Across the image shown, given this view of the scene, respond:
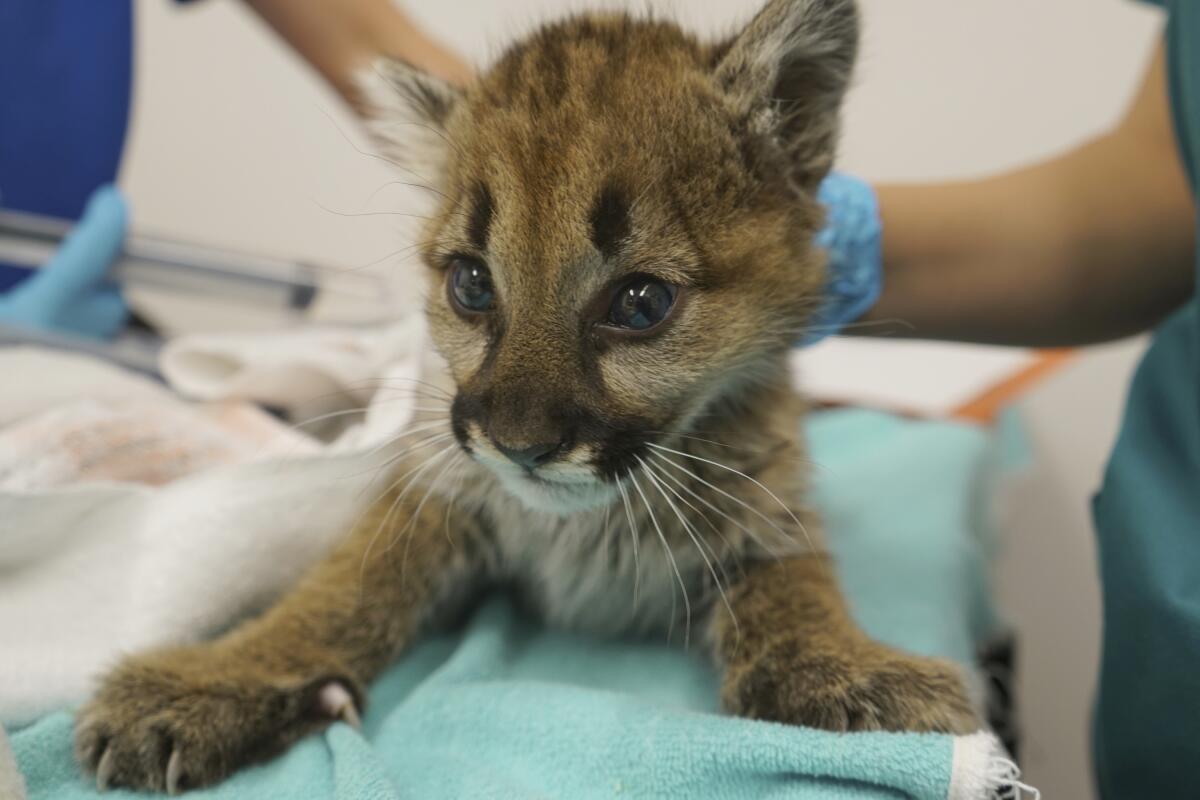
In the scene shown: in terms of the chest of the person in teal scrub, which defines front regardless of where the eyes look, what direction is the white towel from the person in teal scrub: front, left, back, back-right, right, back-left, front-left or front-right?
front-left

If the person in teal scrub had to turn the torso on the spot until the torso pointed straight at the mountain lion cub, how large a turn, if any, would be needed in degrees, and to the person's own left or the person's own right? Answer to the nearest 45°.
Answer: approximately 45° to the person's own left

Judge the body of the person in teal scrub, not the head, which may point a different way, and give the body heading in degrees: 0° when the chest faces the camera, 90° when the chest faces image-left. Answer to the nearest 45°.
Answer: approximately 90°

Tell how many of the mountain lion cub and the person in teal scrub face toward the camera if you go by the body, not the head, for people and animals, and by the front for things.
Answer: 1

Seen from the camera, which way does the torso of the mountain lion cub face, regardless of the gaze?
toward the camera
